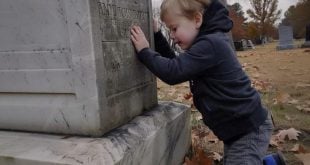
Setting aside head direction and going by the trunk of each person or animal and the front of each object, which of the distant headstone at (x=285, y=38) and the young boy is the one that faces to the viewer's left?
the young boy

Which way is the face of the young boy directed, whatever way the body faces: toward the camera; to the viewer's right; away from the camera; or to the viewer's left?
to the viewer's left

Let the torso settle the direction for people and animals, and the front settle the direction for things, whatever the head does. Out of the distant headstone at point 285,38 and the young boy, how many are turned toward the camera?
1

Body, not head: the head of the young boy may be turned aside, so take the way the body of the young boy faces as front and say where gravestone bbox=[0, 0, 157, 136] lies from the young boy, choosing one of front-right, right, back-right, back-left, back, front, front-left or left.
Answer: front

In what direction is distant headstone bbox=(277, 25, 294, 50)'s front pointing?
toward the camera

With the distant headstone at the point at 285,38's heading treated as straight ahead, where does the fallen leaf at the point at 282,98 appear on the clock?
The fallen leaf is roughly at 12 o'clock from the distant headstone.

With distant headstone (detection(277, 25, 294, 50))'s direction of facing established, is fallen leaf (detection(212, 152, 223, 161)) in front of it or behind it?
in front

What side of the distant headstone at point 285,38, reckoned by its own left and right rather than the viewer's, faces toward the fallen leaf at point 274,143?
front

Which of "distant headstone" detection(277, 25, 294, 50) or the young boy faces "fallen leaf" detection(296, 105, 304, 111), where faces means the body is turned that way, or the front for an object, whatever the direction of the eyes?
the distant headstone

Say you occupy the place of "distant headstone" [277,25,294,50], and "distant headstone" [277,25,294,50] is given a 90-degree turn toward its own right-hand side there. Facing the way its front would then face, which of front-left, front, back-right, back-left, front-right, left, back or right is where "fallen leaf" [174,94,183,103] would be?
left

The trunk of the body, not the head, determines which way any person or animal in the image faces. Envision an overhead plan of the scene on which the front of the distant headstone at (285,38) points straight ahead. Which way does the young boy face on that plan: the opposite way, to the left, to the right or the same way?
to the right

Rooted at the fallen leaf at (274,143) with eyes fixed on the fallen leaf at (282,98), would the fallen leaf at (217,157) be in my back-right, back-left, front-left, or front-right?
back-left

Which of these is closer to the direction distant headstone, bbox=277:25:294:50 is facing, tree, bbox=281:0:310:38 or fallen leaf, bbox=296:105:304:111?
the fallen leaf

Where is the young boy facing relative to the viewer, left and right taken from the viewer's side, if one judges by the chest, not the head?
facing to the left of the viewer
